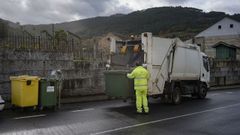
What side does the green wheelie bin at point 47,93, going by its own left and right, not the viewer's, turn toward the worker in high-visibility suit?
left

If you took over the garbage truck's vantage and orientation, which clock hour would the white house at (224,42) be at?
The white house is roughly at 11 o'clock from the garbage truck.

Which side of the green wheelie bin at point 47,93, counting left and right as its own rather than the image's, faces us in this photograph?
front

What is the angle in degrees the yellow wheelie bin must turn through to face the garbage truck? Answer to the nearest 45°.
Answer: approximately 45° to its left

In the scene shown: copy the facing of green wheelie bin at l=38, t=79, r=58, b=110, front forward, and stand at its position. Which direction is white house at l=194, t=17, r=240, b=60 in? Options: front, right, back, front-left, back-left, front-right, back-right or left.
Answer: back-left

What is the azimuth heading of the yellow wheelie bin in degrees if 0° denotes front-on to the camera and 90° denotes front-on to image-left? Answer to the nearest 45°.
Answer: approximately 315°

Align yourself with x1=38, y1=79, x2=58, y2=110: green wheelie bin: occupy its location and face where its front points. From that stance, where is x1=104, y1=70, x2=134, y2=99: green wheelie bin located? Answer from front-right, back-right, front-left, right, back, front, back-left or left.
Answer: left

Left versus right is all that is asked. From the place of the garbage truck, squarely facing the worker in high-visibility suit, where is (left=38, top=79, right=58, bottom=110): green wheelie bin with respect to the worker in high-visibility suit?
right

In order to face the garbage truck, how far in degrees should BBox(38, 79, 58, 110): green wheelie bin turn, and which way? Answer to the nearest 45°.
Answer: approximately 90° to its left

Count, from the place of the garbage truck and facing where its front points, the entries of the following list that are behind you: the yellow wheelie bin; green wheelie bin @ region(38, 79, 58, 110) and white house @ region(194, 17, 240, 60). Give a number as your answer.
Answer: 2

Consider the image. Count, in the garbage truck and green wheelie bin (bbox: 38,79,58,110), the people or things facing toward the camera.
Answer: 1

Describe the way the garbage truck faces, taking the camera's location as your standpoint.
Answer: facing away from the viewer and to the right of the viewer
